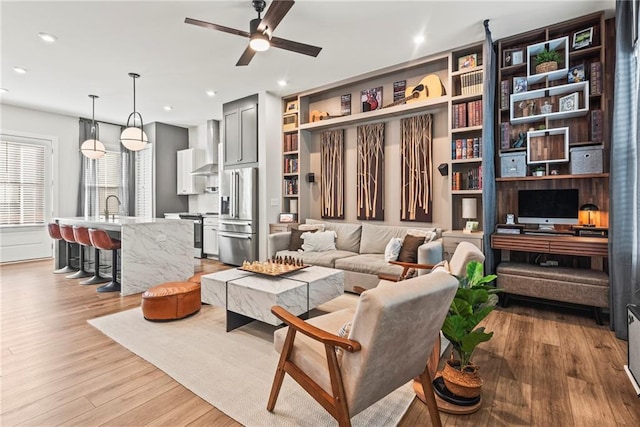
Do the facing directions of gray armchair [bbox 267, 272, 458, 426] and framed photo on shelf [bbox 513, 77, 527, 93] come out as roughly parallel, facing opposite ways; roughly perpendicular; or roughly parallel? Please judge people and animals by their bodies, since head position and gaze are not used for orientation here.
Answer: roughly perpendicular

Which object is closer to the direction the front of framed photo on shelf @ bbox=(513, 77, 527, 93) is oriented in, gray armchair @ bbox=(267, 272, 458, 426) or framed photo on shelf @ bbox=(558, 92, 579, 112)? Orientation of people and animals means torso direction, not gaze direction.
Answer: the gray armchair

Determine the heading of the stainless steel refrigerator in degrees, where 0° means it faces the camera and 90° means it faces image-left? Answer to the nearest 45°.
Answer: approximately 45°

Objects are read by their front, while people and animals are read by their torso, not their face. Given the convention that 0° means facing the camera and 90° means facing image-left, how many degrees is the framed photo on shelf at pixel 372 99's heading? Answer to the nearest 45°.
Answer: approximately 45°

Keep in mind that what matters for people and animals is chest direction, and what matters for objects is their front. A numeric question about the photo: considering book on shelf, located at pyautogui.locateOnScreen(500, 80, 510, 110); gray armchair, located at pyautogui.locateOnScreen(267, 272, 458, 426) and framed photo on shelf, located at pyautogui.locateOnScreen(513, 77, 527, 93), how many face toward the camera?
2

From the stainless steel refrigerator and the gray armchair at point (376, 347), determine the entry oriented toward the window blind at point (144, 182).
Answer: the gray armchair

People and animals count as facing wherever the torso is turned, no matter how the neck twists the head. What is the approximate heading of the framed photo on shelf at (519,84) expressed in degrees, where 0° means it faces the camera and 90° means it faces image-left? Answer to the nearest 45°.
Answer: approximately 0°
